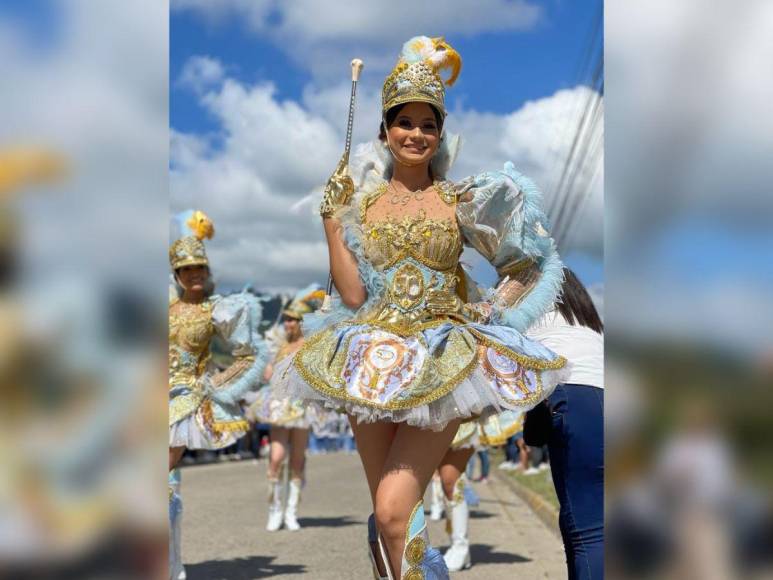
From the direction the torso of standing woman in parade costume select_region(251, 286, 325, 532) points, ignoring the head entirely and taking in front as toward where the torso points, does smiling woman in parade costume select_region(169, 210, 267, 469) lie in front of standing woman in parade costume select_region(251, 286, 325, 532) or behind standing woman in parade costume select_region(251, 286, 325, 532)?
in front

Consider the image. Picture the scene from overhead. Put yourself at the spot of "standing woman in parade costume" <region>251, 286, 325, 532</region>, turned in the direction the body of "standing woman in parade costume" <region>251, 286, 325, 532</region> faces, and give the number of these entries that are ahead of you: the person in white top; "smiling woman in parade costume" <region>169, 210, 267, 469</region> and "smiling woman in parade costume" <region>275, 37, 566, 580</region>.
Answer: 3

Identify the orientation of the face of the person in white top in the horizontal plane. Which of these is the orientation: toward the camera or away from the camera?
away from the camera

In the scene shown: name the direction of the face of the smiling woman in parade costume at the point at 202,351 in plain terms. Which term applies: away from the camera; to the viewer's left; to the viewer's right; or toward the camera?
toward the camera

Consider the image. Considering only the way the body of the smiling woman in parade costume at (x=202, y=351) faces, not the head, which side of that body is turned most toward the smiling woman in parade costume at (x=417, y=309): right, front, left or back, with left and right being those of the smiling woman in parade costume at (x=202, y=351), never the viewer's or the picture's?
front

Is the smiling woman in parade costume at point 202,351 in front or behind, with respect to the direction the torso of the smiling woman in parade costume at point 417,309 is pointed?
behind

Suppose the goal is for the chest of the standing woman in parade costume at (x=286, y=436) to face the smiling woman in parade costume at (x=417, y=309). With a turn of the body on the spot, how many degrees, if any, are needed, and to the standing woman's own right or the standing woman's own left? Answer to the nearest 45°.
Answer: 0° — they already face them

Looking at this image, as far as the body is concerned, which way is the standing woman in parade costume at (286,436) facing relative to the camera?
toward the camera

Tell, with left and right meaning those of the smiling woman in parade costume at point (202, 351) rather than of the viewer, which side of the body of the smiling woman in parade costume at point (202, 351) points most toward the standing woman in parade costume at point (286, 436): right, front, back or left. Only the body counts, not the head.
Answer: back

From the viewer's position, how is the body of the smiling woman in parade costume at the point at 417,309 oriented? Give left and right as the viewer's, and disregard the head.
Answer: facing the viewer

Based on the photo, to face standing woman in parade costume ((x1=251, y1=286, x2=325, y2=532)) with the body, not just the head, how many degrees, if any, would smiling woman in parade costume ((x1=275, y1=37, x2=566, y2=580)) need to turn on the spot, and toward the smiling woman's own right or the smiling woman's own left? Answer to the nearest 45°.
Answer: approximately 180°

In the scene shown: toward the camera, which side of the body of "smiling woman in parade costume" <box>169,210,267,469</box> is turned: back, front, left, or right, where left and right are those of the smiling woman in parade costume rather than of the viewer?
front

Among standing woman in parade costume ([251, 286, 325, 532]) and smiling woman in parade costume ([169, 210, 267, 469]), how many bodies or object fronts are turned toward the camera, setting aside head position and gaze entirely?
2
